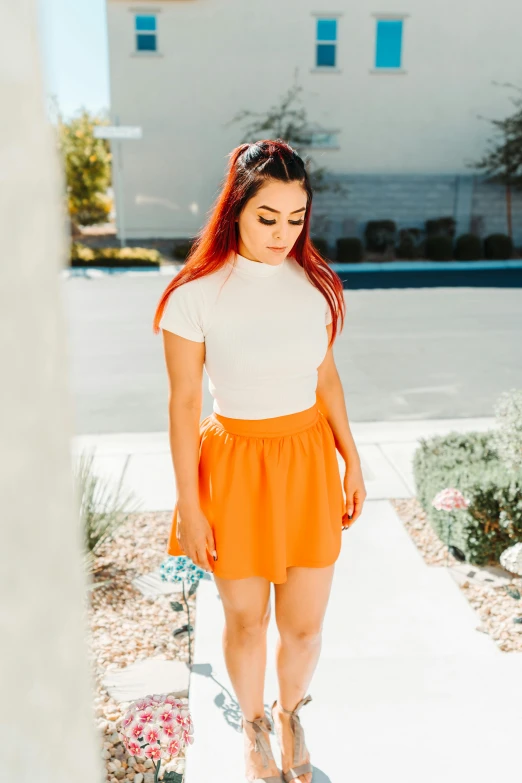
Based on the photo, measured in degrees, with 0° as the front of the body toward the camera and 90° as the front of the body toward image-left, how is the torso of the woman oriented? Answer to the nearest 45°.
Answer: approximately 315°

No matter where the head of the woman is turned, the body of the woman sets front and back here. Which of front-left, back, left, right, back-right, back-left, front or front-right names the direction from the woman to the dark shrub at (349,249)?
back-left

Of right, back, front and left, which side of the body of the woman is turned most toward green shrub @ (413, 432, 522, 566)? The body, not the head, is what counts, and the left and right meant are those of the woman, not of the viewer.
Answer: left

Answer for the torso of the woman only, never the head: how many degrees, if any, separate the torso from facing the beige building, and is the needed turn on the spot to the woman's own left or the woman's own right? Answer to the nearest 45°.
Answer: approximately 135° to the woman's own left

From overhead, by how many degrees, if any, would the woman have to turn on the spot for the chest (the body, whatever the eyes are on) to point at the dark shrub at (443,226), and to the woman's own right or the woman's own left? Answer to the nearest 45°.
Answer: approximately 135° to the woman's own left

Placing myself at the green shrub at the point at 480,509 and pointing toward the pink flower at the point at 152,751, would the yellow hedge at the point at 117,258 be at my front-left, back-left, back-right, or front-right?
back-right

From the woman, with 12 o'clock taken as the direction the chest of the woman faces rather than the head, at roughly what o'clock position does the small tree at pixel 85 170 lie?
The small tree is roughly at 7 o'clock from the woman.
